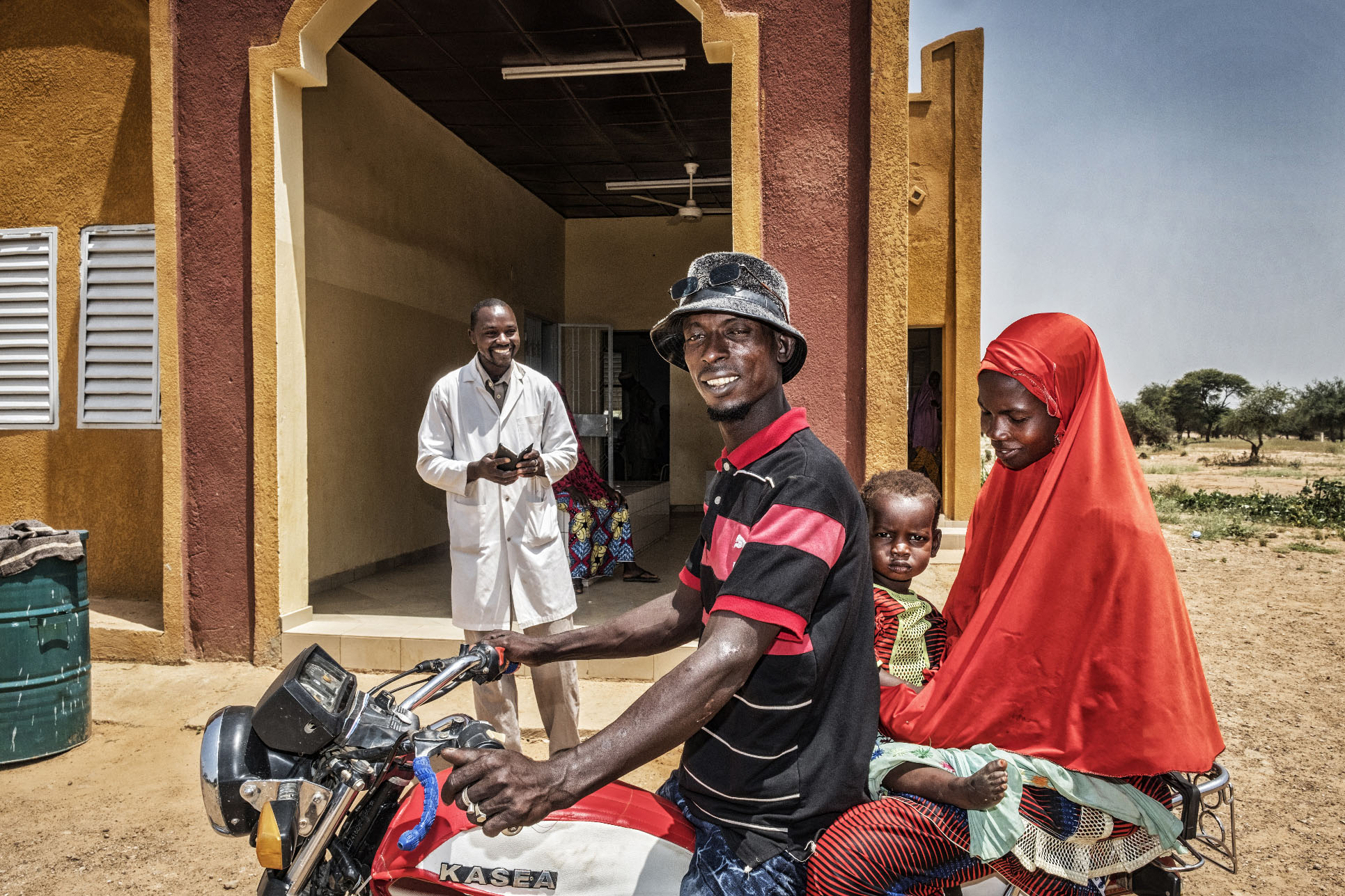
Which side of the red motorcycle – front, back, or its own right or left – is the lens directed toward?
left

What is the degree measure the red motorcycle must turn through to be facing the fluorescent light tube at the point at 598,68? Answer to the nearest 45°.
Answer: approximately 90° to its right

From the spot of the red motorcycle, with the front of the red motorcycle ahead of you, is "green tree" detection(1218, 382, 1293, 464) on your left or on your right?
on your right

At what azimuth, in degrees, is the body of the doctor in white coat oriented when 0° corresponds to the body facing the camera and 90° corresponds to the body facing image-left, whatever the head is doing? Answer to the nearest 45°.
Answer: approximately 0°

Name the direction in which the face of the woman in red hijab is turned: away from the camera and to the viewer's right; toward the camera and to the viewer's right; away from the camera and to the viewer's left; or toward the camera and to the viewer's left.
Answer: toward the camera and to the viewer's left
